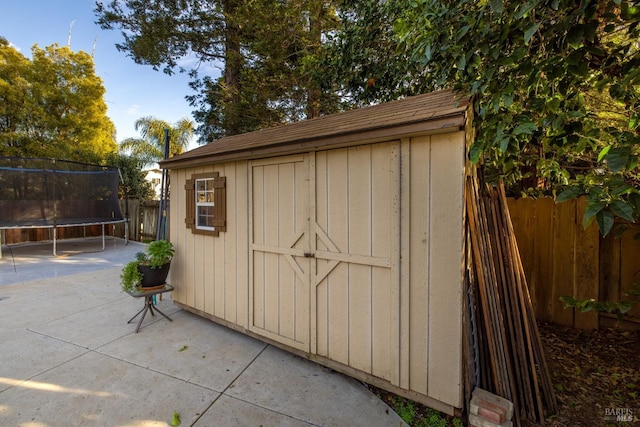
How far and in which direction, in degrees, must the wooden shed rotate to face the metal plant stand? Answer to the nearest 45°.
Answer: approximately 90° to its right

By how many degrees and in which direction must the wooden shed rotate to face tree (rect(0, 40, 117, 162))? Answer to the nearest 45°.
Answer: approximately 90° to its right

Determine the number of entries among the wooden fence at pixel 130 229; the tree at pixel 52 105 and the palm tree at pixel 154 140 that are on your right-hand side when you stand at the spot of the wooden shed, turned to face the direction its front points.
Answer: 3

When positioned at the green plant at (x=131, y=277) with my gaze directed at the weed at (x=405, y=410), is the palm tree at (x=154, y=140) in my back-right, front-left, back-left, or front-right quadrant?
back-left

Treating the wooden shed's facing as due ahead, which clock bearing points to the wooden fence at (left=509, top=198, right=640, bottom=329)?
The wooden fence is roughly at 7 o'clock from the wooden shed.

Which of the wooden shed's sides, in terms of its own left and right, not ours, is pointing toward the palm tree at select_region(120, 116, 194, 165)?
right

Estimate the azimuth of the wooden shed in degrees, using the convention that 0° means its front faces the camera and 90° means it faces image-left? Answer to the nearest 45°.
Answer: approximately 45°
